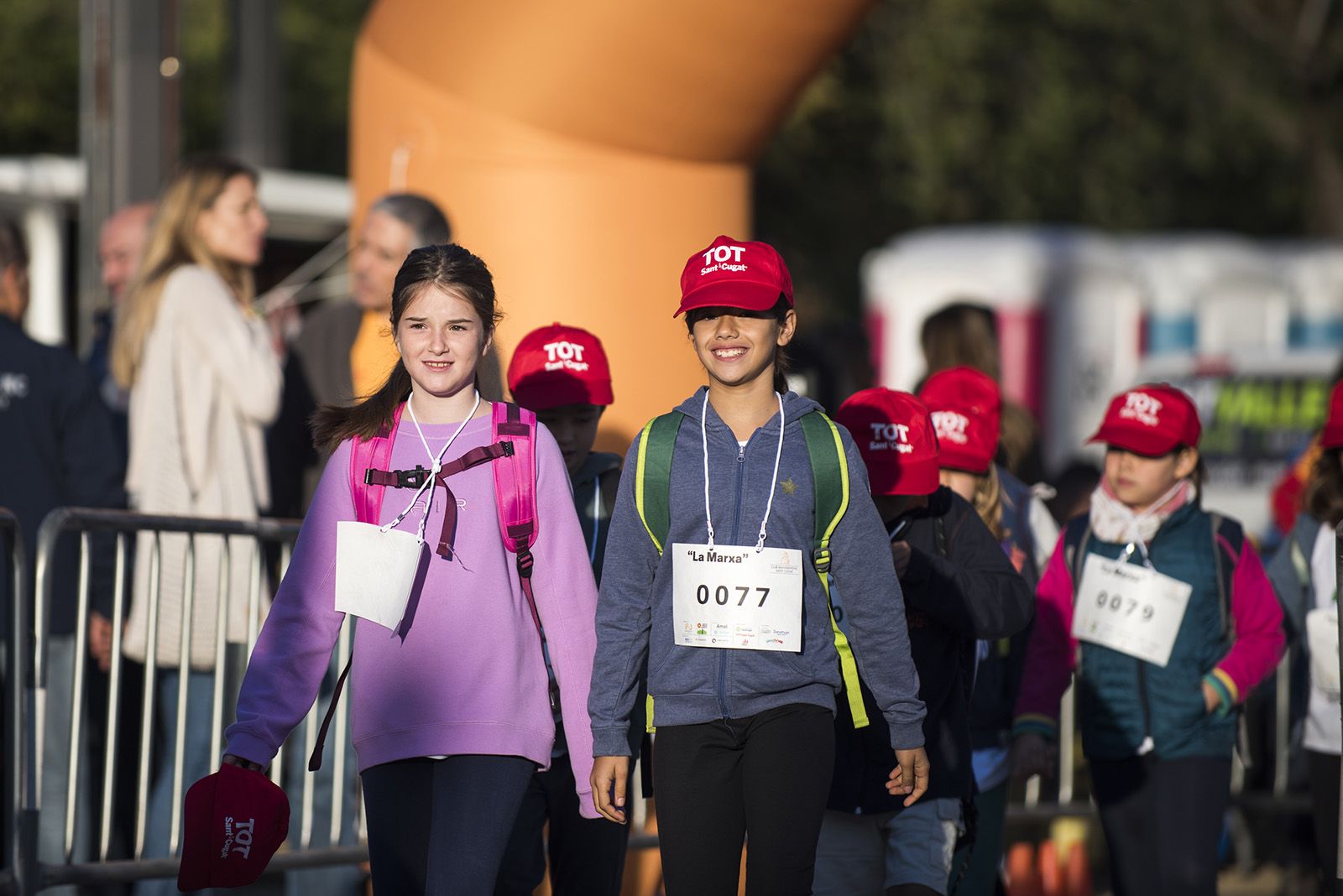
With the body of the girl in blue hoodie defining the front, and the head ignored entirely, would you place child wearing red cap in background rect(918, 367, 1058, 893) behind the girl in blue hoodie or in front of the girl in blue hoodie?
behind

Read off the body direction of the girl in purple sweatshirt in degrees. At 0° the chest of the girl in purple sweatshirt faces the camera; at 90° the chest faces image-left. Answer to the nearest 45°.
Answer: approximately 0°

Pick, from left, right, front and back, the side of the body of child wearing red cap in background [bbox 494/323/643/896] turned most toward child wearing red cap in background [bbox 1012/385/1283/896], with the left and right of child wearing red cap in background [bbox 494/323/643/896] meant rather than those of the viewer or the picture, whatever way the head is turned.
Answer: left

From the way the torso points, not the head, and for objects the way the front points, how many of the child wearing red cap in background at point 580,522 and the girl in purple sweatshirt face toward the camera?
2

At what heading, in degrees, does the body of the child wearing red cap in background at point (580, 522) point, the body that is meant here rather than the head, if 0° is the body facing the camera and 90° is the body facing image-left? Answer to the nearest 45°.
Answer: approximately 0°

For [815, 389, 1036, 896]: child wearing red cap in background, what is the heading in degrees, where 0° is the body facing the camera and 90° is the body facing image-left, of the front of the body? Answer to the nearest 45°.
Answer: approximately 45°

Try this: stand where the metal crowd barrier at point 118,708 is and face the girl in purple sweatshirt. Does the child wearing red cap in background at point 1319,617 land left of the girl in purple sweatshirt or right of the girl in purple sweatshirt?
left
